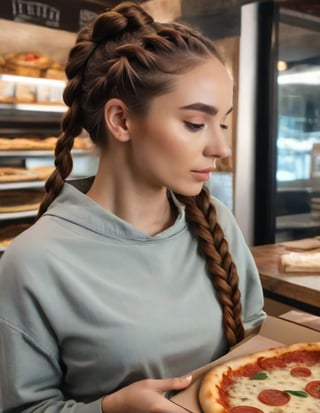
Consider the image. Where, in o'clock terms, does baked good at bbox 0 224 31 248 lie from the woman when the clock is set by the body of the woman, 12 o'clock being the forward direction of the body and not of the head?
The baked good is roughly at 7 o'clock from the woman.

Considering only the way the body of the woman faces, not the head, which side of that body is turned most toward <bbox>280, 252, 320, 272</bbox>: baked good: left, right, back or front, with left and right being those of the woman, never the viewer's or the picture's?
left

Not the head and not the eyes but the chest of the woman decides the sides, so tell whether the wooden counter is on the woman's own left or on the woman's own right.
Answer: on the woman's own left

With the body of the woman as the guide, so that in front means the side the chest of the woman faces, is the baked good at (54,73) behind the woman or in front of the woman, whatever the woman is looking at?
behind

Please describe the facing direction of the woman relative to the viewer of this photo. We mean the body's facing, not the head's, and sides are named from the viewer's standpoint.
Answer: facing the viewer and to the right of the viewer

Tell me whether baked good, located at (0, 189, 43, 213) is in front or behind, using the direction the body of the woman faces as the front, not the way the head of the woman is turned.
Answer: behind

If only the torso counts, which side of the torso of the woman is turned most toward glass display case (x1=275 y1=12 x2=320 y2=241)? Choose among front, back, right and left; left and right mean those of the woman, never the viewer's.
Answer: left

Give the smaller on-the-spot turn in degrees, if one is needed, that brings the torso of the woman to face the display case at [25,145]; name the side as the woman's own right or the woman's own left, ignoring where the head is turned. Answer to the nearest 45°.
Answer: approximately 135° to the woman's own left
